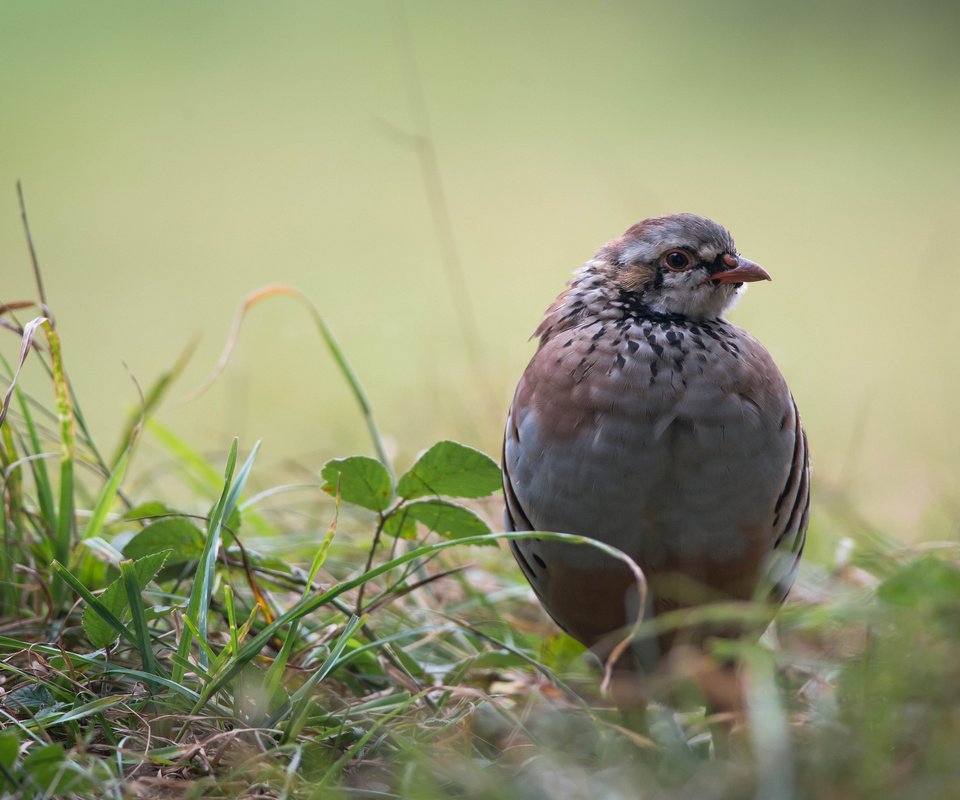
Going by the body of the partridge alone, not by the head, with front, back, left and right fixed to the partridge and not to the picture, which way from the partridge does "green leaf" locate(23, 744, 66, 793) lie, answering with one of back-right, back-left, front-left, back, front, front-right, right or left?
front-right

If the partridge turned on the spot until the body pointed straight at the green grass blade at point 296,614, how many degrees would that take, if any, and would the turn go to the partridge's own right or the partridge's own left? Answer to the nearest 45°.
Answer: approximately 45° to the partridge's own right

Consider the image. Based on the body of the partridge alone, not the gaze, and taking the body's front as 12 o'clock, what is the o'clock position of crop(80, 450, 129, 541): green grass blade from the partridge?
The green grass blade is roughly at 3 o'clock from the partridge.

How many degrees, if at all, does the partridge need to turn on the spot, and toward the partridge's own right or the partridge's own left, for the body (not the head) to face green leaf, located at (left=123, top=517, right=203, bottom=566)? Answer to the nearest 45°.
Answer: approximately 90° to the partridge's own right

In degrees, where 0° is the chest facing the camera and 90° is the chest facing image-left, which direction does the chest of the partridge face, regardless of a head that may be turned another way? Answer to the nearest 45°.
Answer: approximately 0°
